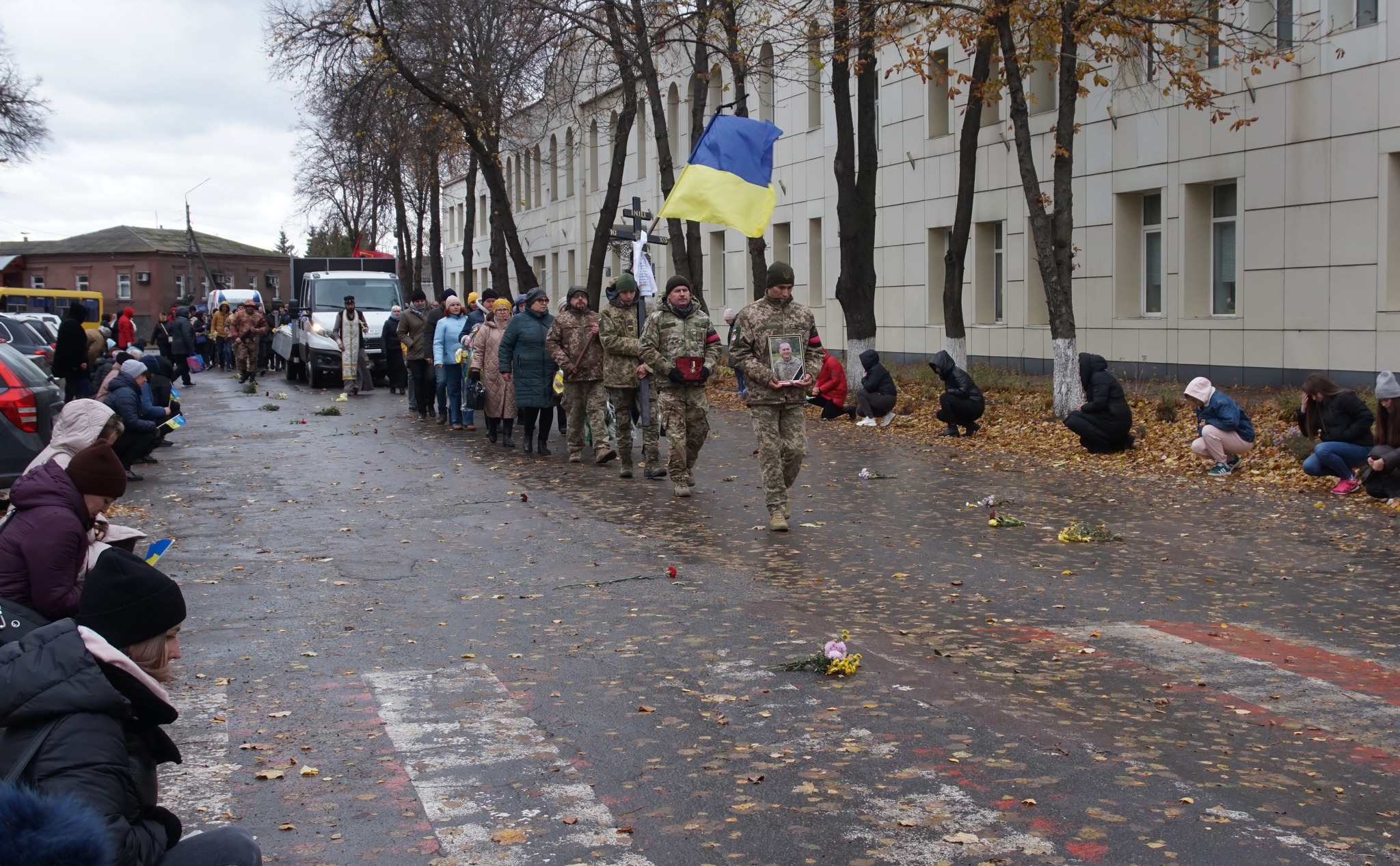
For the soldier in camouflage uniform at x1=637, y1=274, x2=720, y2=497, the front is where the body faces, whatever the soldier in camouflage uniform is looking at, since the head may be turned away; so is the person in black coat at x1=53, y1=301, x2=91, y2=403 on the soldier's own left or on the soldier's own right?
on the soldier's own right

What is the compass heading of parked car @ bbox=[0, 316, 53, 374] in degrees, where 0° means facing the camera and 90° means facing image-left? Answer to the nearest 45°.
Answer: approximately 135°

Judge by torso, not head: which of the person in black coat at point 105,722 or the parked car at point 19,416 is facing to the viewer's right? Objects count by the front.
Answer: the person in black coat

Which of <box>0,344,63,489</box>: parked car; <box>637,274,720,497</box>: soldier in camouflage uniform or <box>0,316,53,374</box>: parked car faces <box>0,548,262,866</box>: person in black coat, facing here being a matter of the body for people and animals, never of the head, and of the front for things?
the soldier in camouflage uniform

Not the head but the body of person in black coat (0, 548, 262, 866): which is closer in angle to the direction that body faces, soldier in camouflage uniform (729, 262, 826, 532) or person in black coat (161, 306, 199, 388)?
the soldier in camouflage uniform

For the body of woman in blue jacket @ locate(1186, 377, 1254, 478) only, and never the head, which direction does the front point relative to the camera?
to the viewer's left

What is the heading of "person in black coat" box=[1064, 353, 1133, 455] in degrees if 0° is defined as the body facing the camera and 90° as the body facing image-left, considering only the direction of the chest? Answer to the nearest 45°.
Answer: approximately 90°

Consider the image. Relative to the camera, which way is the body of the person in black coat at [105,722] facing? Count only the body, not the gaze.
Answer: to the viewer's right

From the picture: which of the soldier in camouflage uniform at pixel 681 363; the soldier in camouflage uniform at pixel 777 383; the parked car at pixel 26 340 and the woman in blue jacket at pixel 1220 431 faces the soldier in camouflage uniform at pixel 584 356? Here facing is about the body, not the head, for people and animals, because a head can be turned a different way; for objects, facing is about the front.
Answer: the woman in blue jacket

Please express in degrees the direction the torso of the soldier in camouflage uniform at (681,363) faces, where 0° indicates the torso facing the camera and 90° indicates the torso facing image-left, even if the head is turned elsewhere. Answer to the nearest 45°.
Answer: approximately 0°

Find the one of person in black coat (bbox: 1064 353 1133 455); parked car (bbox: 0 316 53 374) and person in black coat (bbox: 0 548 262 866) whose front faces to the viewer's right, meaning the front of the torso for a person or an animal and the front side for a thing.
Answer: person in black coat (bbox: 0 548 262 866)

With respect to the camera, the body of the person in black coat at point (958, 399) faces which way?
to the viewer's left
